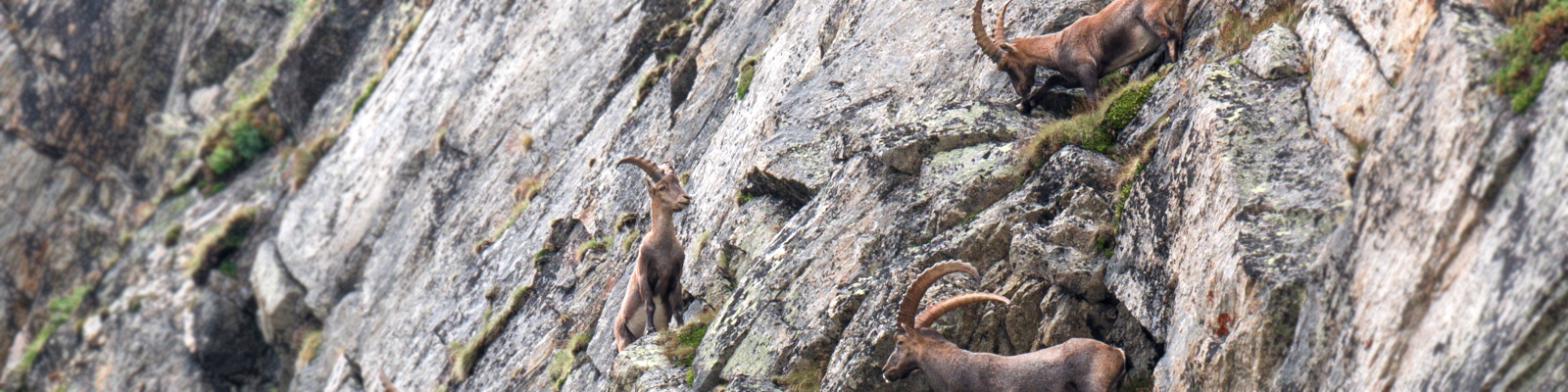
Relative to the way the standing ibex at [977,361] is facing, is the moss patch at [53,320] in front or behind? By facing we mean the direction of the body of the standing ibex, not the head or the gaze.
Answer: in front

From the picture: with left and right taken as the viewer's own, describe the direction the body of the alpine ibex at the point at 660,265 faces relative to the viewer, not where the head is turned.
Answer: facing the viewer and to the right of the viewer

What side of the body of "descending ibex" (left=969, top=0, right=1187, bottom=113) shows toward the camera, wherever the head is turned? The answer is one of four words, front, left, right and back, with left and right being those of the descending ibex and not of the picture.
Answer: left

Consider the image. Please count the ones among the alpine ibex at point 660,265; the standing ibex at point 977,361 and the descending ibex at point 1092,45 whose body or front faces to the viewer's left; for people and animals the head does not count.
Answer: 2

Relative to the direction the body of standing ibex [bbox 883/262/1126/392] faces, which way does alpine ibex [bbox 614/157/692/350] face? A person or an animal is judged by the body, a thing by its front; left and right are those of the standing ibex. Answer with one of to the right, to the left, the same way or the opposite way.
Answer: to the left

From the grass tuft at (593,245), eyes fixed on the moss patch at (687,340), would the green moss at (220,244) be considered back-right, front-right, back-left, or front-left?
back-right

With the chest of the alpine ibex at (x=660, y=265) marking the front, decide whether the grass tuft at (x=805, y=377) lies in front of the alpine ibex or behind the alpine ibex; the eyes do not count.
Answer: in front

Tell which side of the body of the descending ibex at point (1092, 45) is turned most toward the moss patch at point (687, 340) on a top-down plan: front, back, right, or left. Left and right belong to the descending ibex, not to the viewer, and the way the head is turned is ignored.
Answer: front

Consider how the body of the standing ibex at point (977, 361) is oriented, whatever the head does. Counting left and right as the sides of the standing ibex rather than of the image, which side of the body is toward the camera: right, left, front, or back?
left
